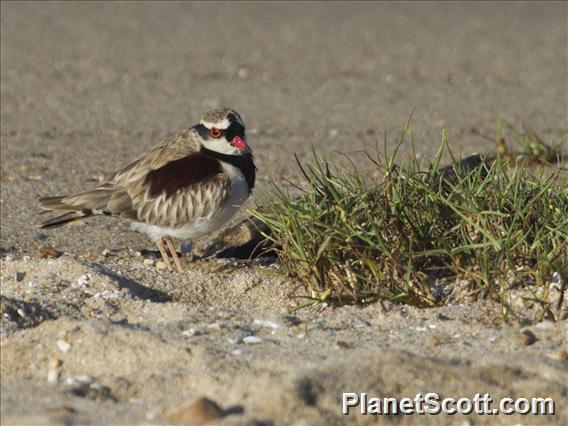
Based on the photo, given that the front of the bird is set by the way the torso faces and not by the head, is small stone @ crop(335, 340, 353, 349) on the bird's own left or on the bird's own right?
on the bird's own right

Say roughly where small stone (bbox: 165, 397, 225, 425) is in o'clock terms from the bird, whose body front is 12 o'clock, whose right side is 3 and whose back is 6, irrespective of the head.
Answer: The small stone is roughly at 3 o'clock from the bird.

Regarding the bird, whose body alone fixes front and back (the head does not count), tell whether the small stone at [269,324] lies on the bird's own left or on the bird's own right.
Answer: on the bird's own right

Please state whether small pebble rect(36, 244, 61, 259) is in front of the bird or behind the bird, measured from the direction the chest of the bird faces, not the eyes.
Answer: behind

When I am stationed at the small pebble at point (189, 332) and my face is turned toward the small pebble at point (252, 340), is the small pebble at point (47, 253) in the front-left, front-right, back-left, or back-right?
back-left

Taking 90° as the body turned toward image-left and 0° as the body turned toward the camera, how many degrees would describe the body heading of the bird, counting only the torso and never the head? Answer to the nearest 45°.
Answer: approximately 270°

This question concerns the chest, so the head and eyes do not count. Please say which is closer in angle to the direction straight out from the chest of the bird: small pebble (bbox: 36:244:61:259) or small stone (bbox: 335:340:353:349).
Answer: the small stone

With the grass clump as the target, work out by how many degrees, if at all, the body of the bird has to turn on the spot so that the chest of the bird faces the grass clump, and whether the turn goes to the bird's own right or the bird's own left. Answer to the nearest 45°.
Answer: approximately 45° to the bird's own right

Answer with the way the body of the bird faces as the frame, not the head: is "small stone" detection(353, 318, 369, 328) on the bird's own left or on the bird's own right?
on the bird's own right
